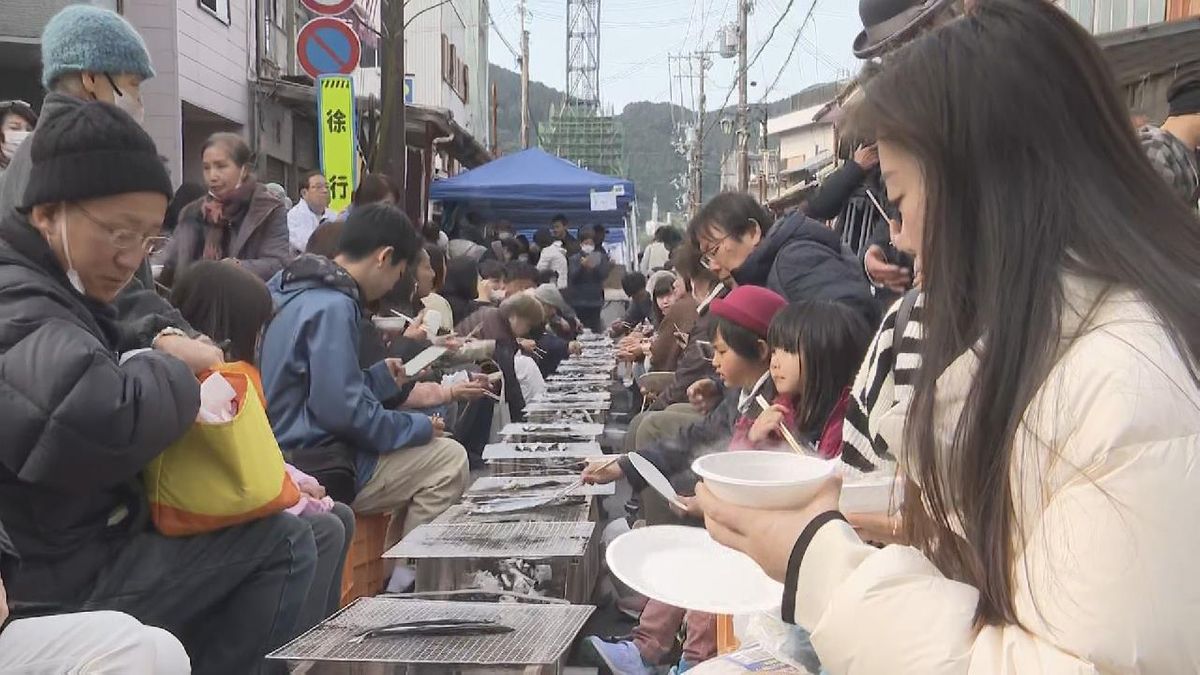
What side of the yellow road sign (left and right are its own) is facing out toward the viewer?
front

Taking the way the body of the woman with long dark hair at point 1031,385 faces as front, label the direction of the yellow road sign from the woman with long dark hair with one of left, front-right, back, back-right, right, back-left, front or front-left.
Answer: front-right

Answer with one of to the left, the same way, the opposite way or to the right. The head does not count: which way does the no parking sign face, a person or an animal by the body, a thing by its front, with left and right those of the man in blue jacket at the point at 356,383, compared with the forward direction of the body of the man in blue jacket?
to the right

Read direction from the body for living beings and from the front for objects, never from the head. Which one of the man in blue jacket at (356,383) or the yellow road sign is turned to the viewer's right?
the man in blue jacket

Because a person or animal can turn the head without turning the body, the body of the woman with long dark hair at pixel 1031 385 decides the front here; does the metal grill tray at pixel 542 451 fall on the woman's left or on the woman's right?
on the woman's right

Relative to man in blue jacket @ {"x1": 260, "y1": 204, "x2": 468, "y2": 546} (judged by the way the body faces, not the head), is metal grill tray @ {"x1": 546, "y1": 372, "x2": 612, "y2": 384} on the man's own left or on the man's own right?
on the man's own left

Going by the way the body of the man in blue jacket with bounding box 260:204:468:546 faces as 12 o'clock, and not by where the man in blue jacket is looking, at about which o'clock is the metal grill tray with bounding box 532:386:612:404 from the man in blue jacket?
The metal grill tray is roughly at 10 o'clock from the man in blue jacket.

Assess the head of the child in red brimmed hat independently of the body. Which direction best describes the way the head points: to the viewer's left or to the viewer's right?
to the viewer's left

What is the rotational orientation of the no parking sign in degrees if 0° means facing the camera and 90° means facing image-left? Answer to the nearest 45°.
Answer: approximately 0°

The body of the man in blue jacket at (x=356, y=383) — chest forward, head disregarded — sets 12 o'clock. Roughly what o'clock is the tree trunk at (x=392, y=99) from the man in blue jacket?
The tree trunk is roughly at 9 o'clock from the man in blue jacket.

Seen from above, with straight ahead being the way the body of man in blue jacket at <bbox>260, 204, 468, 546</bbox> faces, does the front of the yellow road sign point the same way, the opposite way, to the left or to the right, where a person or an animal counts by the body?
to the right

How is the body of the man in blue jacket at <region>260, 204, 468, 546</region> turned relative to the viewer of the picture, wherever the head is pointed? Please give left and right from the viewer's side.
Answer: facing to the right of the viewer

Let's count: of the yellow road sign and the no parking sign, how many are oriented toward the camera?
2

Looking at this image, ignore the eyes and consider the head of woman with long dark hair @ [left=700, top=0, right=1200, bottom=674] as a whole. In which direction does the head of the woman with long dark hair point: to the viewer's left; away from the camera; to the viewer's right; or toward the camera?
to the viewer's left

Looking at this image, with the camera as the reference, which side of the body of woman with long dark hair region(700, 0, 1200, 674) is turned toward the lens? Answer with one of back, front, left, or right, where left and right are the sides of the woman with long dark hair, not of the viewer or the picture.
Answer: left

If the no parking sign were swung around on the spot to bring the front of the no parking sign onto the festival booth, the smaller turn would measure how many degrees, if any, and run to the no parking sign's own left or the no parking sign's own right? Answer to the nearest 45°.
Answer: approximately 135° to the no parking sign's own left

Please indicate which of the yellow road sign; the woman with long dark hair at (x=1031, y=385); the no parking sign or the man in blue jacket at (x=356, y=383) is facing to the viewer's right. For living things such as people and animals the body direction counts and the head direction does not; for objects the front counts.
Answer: the man in blue jacket

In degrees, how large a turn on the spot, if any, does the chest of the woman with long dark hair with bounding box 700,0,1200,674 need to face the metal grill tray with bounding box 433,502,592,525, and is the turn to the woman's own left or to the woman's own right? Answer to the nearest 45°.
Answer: approximately 45° to the woman's own right

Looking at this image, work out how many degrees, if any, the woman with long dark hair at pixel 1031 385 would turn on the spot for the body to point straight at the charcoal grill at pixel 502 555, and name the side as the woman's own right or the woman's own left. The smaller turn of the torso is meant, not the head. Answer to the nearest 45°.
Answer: approximately 45° to the woman's own right

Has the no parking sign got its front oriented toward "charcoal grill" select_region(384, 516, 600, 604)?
yes
